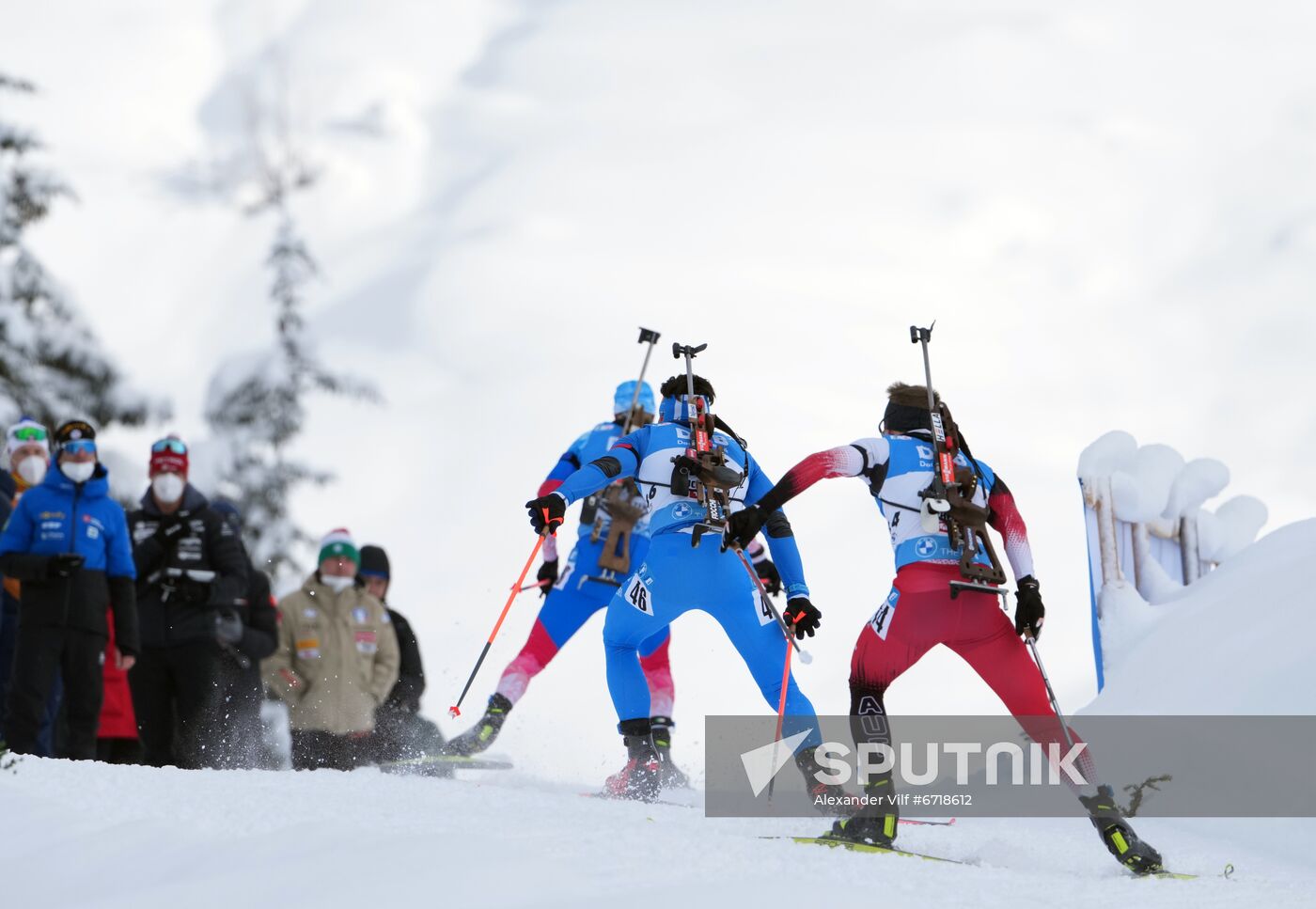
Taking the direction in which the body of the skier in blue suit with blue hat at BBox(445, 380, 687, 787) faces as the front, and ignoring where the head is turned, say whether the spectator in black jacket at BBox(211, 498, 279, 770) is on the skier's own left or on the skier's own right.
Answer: on the skier's own left

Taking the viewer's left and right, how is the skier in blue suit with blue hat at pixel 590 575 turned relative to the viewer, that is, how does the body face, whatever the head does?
facing away from the viewer

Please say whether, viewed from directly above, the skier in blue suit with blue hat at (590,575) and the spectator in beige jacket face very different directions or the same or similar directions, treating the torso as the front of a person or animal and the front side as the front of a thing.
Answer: very different directions

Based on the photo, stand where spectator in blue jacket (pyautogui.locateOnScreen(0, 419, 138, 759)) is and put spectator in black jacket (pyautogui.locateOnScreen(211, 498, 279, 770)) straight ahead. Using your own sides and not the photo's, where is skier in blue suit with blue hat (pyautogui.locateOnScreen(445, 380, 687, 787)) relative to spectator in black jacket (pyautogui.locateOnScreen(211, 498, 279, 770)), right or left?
right

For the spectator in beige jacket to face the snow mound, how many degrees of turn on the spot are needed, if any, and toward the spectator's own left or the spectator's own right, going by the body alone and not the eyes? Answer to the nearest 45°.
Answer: approximately 90° to the spectator's own left

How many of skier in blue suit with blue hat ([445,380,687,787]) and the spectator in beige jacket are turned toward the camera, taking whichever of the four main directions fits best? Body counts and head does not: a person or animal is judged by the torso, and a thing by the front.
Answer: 1
